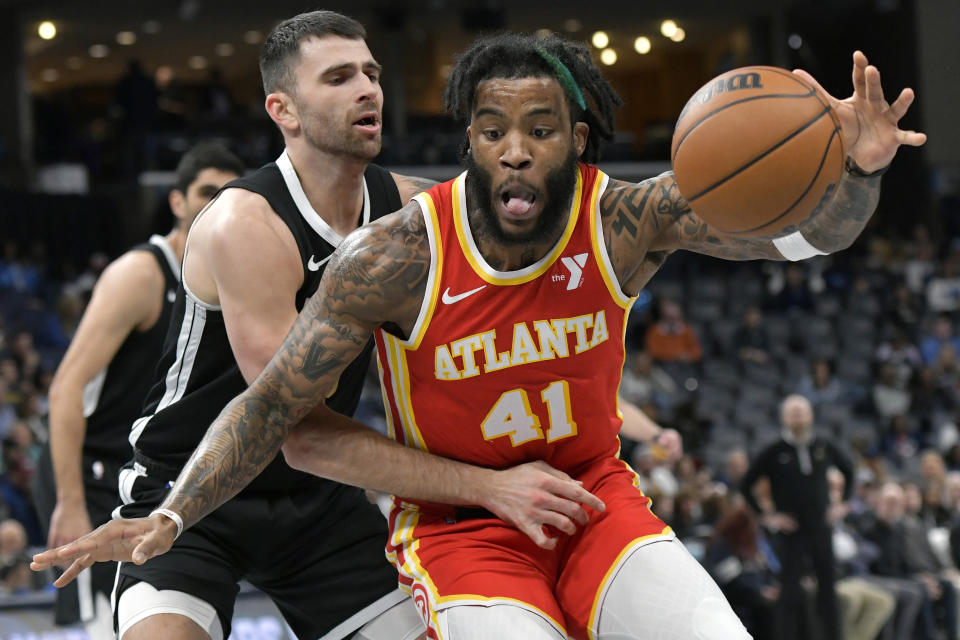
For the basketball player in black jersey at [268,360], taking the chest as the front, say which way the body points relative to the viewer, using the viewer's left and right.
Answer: facing the viewer and to the right of the viewer

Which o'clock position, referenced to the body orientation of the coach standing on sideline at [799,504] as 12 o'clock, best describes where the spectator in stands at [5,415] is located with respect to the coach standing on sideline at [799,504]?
the spectator in stands at [5,415] is roughly at 3 o'clock from the coach standing on sideline at [799,504].

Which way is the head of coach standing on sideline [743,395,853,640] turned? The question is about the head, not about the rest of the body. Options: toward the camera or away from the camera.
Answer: toward the camera

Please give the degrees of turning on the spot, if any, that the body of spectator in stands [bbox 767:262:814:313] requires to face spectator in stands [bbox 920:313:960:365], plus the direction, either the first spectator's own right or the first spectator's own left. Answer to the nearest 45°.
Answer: approximately 45° to the first spectator's own left

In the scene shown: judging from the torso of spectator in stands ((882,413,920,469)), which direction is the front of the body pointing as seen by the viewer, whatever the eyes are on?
toward the camera

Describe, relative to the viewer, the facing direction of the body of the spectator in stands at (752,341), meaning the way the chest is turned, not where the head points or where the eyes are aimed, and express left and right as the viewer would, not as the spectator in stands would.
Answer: facing the viewer

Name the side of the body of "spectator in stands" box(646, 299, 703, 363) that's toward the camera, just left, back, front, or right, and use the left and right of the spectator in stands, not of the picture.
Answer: front

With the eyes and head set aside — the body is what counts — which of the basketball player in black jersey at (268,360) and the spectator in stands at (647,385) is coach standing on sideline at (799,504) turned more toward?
the basketball player in black jersey

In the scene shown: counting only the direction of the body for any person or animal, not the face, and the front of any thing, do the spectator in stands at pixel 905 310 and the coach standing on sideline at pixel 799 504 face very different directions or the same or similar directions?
same or similar directions

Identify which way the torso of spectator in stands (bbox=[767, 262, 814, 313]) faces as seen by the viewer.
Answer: toward the camera

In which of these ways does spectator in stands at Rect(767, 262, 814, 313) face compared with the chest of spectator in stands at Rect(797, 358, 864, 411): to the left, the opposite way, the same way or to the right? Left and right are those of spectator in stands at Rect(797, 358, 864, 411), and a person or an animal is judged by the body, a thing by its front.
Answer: the same way

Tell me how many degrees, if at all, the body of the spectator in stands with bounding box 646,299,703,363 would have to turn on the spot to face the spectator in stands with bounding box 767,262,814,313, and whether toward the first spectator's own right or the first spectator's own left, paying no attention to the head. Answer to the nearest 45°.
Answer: approximately 135° to the first spectator's own left

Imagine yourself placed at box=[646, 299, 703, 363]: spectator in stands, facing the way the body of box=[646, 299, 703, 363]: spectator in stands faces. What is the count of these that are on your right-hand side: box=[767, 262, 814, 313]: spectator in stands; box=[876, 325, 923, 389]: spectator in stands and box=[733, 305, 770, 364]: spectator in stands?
0

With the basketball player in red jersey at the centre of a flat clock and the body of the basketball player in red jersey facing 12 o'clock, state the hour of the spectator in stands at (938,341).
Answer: The spectator in stands is roughly at 7 o'clock from the basketball player in red jersey.

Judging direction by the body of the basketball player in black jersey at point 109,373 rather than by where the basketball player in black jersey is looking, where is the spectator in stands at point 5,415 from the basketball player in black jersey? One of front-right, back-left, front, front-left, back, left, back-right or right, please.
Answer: back-left

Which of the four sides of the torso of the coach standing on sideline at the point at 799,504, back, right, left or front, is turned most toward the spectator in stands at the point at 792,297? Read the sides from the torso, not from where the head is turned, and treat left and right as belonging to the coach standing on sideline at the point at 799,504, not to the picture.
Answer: back

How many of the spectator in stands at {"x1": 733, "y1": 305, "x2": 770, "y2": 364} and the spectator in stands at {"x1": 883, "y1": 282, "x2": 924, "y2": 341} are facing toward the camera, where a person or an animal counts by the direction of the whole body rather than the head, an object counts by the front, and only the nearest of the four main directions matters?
2

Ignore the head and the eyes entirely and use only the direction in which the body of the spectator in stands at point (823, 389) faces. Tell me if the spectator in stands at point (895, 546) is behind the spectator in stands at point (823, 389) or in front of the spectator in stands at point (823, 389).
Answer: in front
